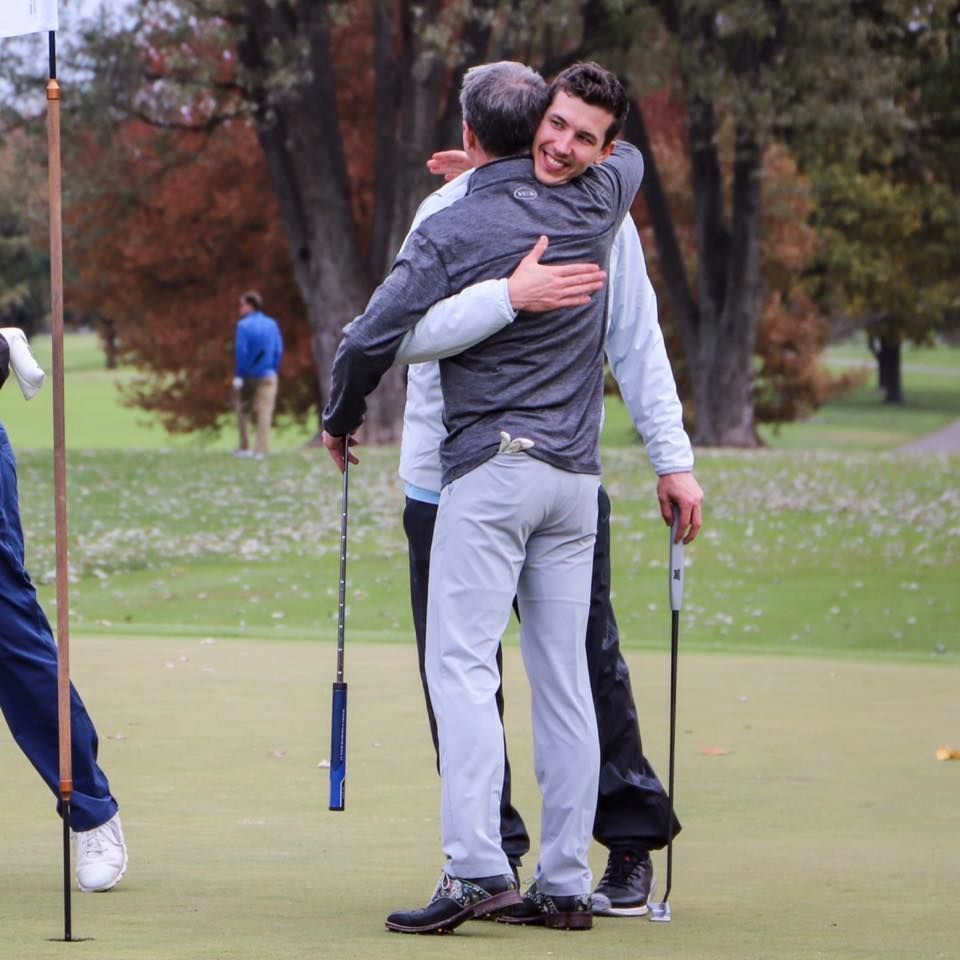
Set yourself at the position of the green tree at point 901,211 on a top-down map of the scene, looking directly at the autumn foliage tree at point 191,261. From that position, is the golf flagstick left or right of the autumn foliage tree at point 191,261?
left

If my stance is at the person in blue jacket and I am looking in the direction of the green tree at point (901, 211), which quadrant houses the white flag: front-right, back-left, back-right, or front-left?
back-right

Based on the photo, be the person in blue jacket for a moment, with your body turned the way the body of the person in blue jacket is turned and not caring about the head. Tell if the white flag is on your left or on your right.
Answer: on your left

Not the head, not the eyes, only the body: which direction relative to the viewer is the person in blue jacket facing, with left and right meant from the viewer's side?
facing away from the viewer and to the left of the viewer
